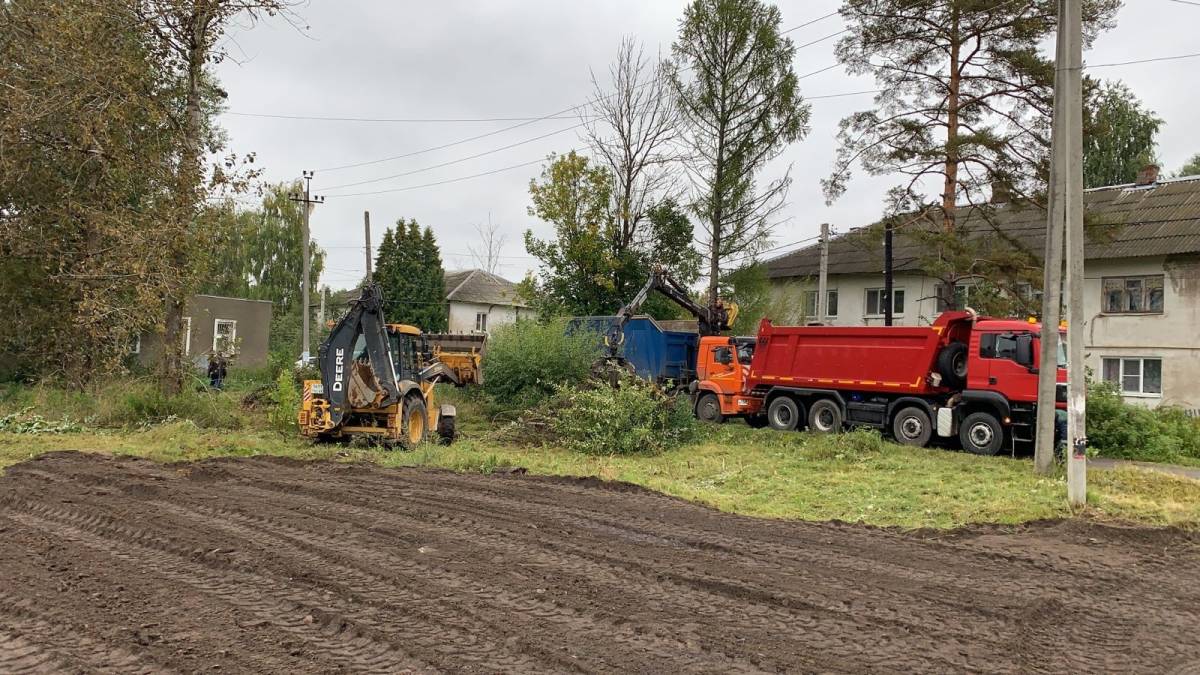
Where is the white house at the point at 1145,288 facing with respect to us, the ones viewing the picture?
facing the viewer and to the left of the viewer

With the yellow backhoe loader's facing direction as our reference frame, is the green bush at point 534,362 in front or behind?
in front

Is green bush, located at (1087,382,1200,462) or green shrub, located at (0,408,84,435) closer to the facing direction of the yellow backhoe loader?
the green bush

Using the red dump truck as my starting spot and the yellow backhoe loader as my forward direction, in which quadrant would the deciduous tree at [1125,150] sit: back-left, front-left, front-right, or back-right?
back-right

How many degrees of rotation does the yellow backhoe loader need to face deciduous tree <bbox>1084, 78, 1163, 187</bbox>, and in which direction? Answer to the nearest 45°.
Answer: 0° — it already faces it

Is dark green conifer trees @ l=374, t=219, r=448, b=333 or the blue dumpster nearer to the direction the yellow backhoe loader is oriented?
the blue dumpster

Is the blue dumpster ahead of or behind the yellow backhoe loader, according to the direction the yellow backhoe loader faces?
ahead

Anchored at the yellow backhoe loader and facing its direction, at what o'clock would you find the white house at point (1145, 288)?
The white house is roughly at 1 o'clock from the yellow backhoe loader.

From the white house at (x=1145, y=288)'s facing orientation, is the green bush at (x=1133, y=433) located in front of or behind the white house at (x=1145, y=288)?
in front

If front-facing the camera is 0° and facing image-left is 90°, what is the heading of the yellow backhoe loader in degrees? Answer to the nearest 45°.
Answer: approximately 225°

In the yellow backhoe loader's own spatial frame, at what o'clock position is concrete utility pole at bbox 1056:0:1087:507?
The concrete utility pole is roughly at 3 o'clock from the yellow backhoe loader.
